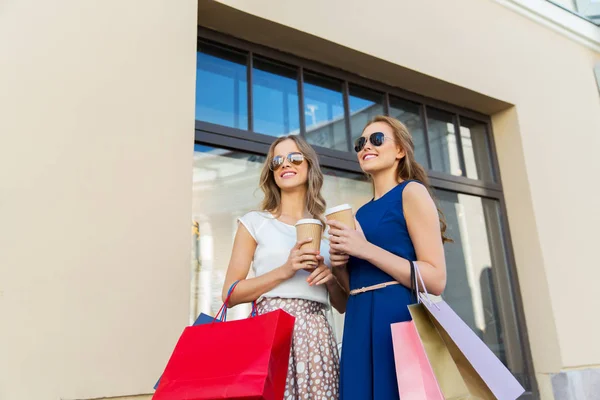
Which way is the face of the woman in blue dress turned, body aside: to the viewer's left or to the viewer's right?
to the viewer's left

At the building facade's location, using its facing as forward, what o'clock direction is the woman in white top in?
The woman in white top is roughly at 1 o'clock from the building facade.

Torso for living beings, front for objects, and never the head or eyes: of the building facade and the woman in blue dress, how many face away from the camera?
0

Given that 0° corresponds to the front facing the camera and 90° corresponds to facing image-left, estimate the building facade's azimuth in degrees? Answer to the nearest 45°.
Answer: approximately 315°

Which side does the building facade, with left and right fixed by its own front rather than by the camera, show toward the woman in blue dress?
front

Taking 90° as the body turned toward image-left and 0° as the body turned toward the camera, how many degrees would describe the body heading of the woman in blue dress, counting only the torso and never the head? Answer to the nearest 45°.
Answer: approximately 45°
